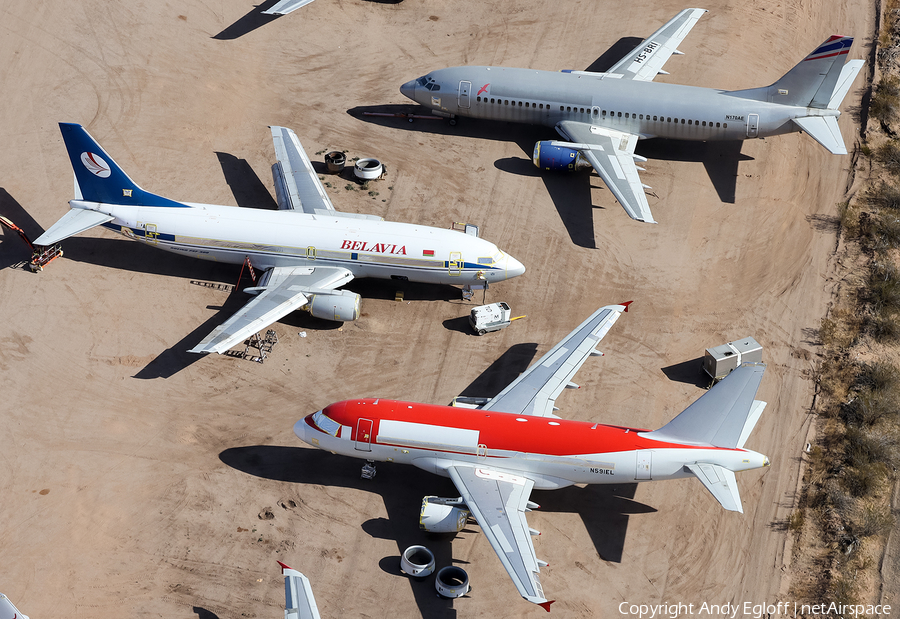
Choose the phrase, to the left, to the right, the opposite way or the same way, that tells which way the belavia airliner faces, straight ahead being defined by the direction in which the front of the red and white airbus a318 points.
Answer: the opposite way

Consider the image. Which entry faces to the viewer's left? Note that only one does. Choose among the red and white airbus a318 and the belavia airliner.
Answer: the red and white airbus a318

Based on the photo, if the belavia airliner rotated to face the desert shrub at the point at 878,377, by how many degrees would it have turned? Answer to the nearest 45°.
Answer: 0° — it already faces it

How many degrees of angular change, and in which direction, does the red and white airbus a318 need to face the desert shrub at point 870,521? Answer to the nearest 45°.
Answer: approximately 180°

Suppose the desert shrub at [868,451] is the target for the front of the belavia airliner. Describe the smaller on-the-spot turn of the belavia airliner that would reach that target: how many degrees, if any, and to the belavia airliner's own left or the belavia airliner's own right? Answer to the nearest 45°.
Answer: approximately 45° to the belavia airliner's own right

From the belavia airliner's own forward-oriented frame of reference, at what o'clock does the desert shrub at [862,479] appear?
The desert shrub is roughly at 1 o'clock from the belavia airliner.

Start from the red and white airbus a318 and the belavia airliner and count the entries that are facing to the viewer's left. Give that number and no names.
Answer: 1

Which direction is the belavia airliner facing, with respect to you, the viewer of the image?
facing to the right of the viewer

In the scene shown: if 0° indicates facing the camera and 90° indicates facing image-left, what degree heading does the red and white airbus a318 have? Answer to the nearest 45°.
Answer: approximately 90°
